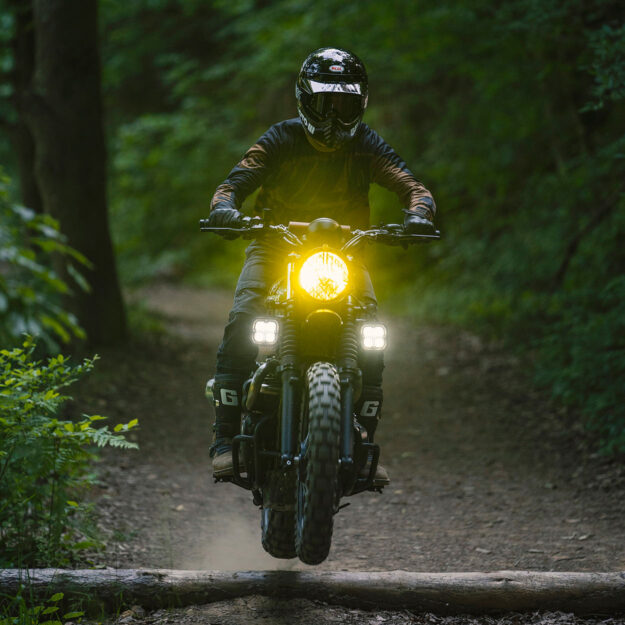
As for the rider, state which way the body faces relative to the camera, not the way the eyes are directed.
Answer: toward the camera

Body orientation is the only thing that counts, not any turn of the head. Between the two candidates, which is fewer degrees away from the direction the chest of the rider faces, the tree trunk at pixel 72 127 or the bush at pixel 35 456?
the bush

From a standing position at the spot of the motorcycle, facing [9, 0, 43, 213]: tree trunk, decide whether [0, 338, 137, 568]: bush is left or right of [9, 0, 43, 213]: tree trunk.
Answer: left

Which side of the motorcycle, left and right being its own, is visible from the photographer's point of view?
front

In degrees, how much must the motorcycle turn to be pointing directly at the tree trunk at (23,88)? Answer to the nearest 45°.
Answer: approximately 135° to its right
